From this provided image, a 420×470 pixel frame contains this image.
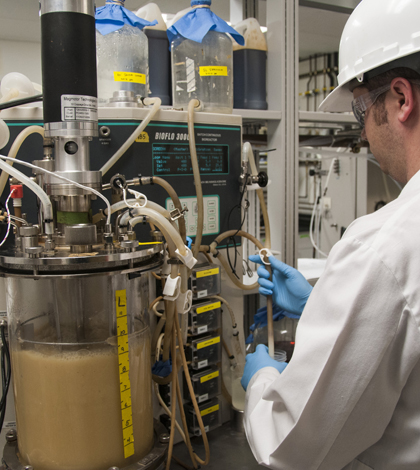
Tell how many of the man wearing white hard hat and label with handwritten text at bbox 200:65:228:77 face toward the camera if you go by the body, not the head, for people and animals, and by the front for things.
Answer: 1

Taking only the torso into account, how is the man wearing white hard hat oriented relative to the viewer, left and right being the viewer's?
facing away from the viewer and to the left of the viewer

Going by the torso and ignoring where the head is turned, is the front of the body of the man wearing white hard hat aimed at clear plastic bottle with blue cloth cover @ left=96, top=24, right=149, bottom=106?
yes

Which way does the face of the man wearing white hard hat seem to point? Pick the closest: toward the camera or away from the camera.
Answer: away from the camera

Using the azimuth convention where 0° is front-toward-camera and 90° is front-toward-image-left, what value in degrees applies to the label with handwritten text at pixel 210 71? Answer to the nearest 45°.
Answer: approximately 0°
